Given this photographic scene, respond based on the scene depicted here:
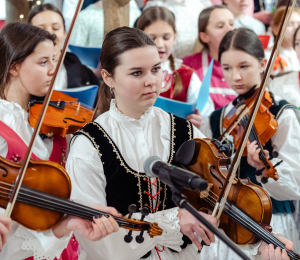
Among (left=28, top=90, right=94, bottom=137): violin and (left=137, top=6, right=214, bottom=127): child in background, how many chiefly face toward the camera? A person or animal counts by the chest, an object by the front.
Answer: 2

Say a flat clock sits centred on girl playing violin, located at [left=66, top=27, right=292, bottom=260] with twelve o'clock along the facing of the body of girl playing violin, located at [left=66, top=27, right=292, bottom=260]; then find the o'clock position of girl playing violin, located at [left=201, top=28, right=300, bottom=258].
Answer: girl playing violin, located at [left=201, top=28, right=300, bottom=258] is roughly at 9 o'clock from girl playing violin, located at [left=66, top=27, right=292, bottom=260].

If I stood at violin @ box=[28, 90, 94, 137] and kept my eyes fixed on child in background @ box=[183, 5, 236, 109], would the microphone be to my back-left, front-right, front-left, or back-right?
back-right

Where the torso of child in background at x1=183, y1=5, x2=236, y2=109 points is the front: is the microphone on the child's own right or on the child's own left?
on the child's own right

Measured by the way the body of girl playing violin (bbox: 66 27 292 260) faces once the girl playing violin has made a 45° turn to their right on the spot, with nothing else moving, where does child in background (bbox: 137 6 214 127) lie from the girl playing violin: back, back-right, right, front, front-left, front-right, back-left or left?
back

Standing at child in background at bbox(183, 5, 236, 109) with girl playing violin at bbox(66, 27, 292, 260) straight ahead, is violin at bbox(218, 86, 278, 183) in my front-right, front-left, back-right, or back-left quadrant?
front-left

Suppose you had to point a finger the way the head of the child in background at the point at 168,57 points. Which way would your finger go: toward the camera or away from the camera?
toward the camera

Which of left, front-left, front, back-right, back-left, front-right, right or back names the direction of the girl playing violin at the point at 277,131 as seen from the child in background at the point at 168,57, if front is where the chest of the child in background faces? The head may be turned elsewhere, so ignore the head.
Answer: front-left

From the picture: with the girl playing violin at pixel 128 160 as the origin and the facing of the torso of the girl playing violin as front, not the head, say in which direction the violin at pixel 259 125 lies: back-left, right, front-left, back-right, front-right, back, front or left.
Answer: left

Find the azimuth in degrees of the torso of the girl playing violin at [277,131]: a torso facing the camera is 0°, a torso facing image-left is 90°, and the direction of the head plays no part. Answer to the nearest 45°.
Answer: approximately 45°

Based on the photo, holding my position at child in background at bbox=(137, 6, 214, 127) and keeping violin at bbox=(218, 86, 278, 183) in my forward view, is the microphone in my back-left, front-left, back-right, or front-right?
front-right
